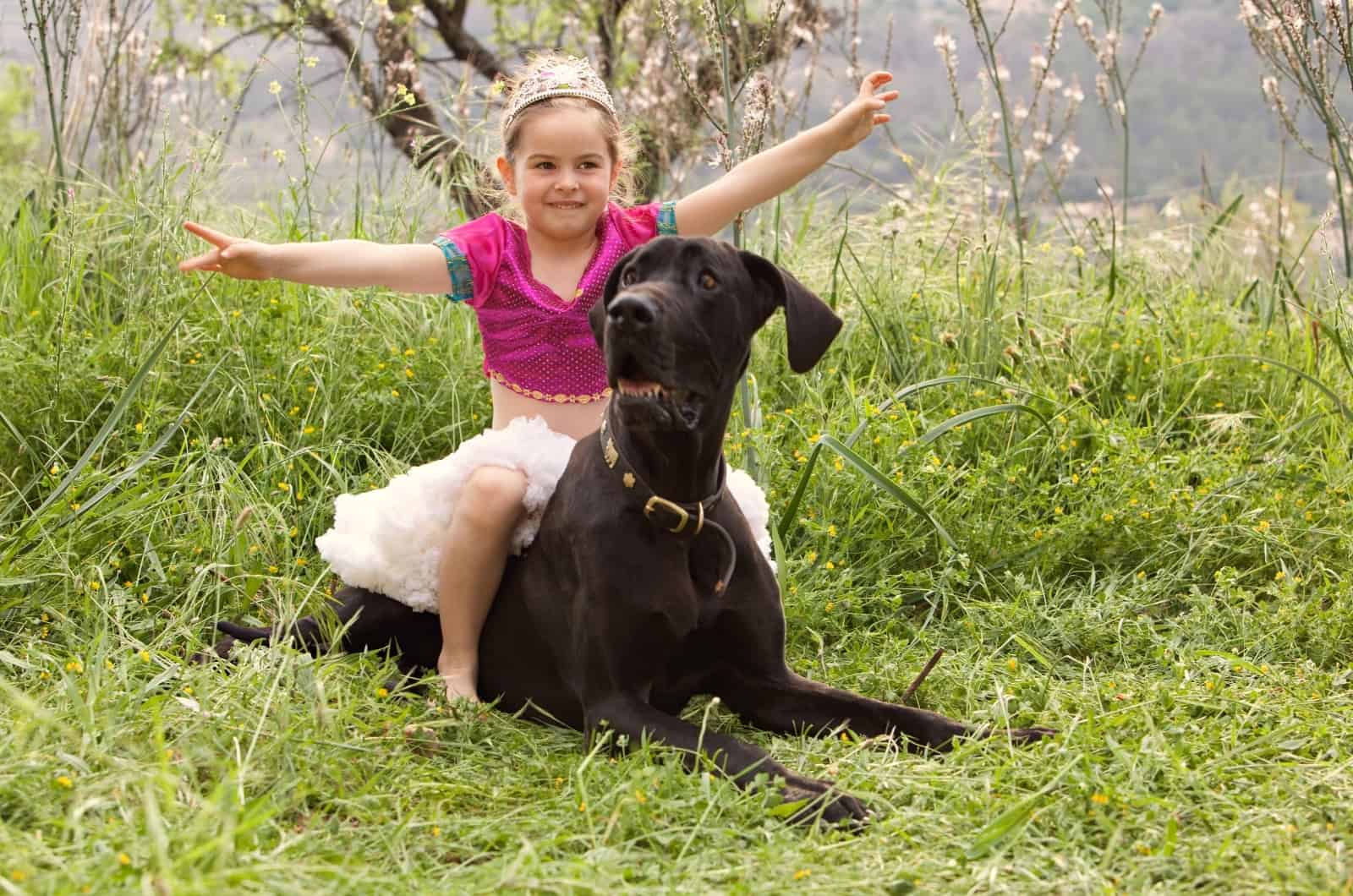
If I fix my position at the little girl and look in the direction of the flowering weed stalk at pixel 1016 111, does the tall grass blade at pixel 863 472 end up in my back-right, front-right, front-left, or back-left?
front-right

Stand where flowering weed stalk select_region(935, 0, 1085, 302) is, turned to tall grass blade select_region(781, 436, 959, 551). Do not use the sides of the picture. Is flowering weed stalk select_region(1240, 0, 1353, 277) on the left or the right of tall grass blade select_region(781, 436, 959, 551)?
left

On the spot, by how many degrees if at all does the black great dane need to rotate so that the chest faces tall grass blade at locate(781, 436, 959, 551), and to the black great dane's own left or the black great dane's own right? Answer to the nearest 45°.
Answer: approximately 90° to the black great dane's own left

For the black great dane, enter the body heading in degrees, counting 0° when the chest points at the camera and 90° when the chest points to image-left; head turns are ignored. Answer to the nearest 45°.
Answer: approximately 315°

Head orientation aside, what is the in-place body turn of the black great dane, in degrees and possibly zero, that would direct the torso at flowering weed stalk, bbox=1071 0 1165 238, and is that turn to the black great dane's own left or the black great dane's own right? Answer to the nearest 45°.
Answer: approximately 90° to the black great dane's own left

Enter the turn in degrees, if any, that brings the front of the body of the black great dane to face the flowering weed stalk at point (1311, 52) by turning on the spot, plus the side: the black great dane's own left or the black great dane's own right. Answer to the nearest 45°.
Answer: approximately 90° to the black great dane's own left
